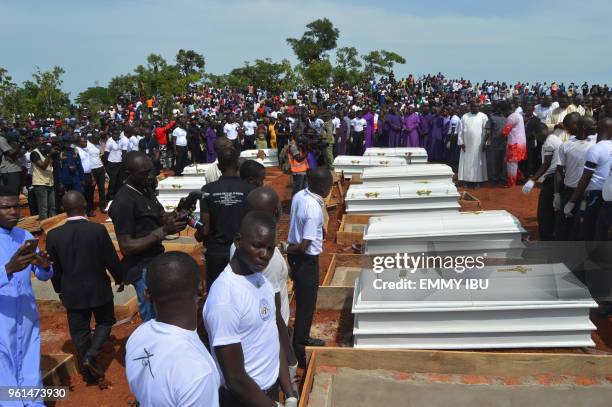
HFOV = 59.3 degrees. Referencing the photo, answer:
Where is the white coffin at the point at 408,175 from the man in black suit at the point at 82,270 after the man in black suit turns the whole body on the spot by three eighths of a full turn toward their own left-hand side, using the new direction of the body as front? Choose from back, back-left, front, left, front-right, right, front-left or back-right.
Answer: back

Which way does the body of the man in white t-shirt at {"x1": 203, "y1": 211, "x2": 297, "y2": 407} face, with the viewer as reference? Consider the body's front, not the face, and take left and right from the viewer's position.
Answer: facing the viewer and to the right of the viewer

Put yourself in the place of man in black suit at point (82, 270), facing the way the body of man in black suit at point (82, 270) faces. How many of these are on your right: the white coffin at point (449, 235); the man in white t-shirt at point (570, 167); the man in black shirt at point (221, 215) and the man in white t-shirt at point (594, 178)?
4

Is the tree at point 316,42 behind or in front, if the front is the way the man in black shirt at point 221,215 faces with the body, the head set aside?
in front

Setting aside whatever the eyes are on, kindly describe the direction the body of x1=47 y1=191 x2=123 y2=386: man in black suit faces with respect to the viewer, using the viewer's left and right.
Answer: facing away from the viewer

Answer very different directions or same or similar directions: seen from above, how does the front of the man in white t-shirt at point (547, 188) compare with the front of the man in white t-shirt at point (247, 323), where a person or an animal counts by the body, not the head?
very different directions

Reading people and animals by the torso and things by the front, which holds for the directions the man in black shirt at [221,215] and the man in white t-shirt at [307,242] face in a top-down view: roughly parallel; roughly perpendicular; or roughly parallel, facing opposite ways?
roughly perpendicular

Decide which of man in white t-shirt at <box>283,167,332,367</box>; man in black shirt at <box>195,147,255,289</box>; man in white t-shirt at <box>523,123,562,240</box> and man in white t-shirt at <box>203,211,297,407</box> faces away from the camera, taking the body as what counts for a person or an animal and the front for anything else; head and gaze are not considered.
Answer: the man in black shirt

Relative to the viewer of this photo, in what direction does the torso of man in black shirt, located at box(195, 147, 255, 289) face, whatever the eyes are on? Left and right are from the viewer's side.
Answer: facing away from the viewer

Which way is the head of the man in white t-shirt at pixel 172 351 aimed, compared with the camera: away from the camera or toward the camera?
away from the camera

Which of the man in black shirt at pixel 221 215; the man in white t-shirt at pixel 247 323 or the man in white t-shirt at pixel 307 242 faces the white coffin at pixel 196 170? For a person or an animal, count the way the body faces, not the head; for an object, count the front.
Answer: the man in black shirt

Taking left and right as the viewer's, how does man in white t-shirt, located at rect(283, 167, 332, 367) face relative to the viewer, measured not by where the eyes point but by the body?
facing to the right of the viewer

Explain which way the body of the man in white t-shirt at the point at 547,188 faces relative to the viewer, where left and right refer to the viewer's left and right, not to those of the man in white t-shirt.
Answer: facing to the left of the viewer

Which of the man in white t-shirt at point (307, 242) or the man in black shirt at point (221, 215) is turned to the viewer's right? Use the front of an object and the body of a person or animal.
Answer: the man in white t-shirt

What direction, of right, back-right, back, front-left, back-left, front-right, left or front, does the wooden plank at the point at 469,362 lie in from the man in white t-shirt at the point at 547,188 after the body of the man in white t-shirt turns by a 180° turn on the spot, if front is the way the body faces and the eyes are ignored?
right

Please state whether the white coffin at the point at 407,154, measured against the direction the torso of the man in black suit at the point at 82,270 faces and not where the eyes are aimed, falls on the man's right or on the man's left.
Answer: on the man's right

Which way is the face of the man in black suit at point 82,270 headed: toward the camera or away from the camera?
away from the camera
